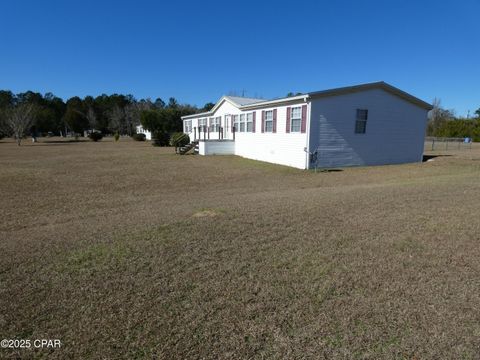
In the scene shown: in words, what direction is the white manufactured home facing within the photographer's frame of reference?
facing the viewer and to the left of the viewer

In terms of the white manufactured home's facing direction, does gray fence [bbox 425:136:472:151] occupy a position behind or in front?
behind
